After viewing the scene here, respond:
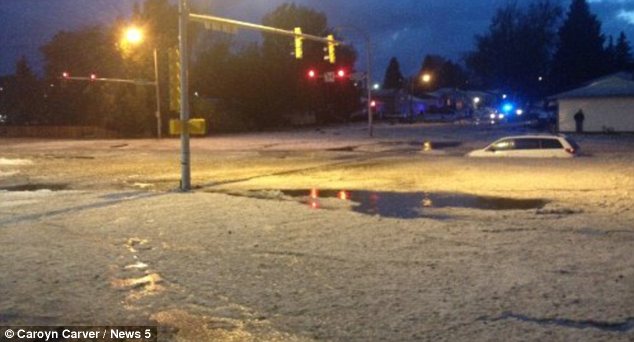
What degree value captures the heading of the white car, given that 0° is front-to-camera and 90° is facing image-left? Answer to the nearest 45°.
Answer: approximately 90°

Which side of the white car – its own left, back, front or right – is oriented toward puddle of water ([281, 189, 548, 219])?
left

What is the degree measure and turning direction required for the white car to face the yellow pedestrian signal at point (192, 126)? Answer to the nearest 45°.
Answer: approximately 45° to its left

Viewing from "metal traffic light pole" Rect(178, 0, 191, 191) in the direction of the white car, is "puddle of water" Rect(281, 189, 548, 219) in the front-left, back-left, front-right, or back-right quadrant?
front-right

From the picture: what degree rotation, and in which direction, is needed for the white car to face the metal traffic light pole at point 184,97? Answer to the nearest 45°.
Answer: approximately 45° to its left
